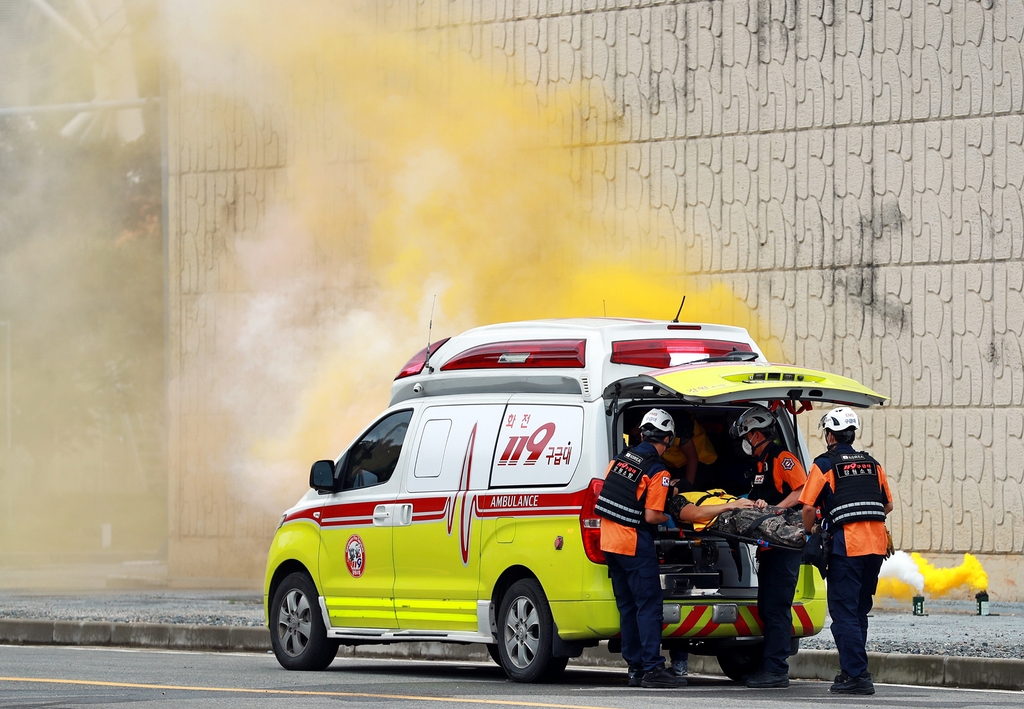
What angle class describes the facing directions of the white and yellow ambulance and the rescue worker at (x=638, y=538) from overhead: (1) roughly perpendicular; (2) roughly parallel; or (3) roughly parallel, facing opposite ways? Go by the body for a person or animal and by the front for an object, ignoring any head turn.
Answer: roughly perpendicular

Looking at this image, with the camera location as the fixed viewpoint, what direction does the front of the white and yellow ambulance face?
facing away from the viewer and to the left of the viewer

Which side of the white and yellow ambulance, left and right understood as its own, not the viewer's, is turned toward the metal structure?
front

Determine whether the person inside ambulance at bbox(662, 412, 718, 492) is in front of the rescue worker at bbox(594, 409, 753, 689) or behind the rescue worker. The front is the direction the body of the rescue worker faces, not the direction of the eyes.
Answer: in front

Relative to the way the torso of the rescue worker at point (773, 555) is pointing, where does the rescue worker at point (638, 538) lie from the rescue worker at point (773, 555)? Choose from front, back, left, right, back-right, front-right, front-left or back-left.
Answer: front-left

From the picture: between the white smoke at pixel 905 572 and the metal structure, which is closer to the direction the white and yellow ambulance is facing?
the metal structure

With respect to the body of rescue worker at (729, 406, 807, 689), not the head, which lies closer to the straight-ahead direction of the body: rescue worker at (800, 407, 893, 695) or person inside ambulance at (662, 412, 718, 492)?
the person inside ambulance

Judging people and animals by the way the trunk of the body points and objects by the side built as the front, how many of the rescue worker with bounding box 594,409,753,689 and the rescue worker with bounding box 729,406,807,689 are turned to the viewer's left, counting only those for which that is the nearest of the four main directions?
1

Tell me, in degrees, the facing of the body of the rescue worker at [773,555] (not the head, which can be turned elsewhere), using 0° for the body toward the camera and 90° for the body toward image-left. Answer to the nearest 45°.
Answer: approximately 90°

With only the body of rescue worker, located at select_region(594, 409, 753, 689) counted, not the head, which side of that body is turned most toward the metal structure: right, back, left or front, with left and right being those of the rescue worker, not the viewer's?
left

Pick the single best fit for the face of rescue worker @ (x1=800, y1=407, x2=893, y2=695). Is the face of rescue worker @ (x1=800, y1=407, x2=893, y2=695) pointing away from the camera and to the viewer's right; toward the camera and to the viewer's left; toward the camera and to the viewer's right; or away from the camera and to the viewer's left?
away from the camera and to the viewer's left

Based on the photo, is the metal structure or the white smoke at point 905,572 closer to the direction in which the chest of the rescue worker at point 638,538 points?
the white smoke

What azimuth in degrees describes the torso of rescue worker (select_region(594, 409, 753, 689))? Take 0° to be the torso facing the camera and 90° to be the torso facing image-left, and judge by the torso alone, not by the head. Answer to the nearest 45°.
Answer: approximately 225°

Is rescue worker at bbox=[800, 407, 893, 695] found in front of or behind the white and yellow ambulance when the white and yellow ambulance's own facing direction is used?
behind
